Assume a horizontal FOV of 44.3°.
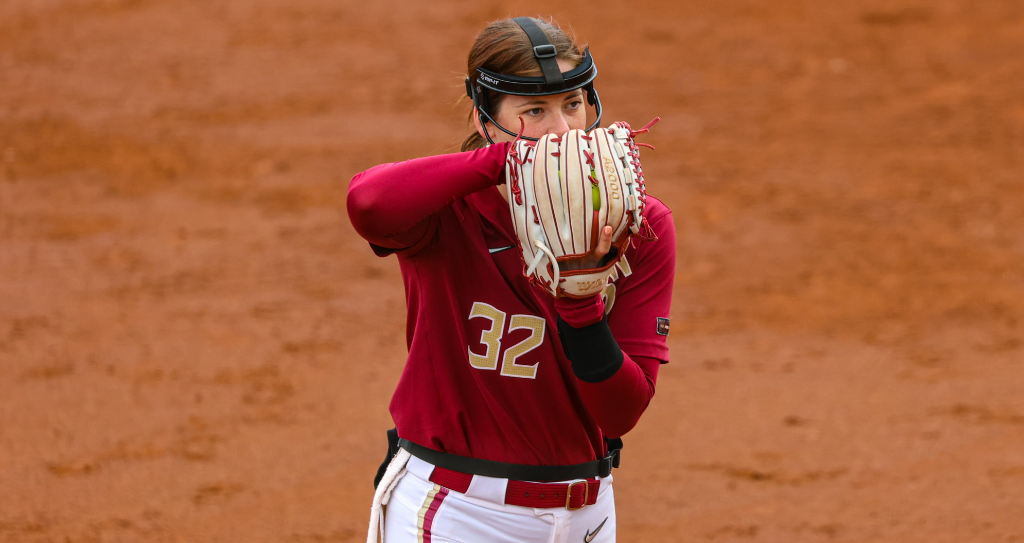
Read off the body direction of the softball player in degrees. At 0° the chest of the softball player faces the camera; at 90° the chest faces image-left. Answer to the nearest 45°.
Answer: approximately 315°
